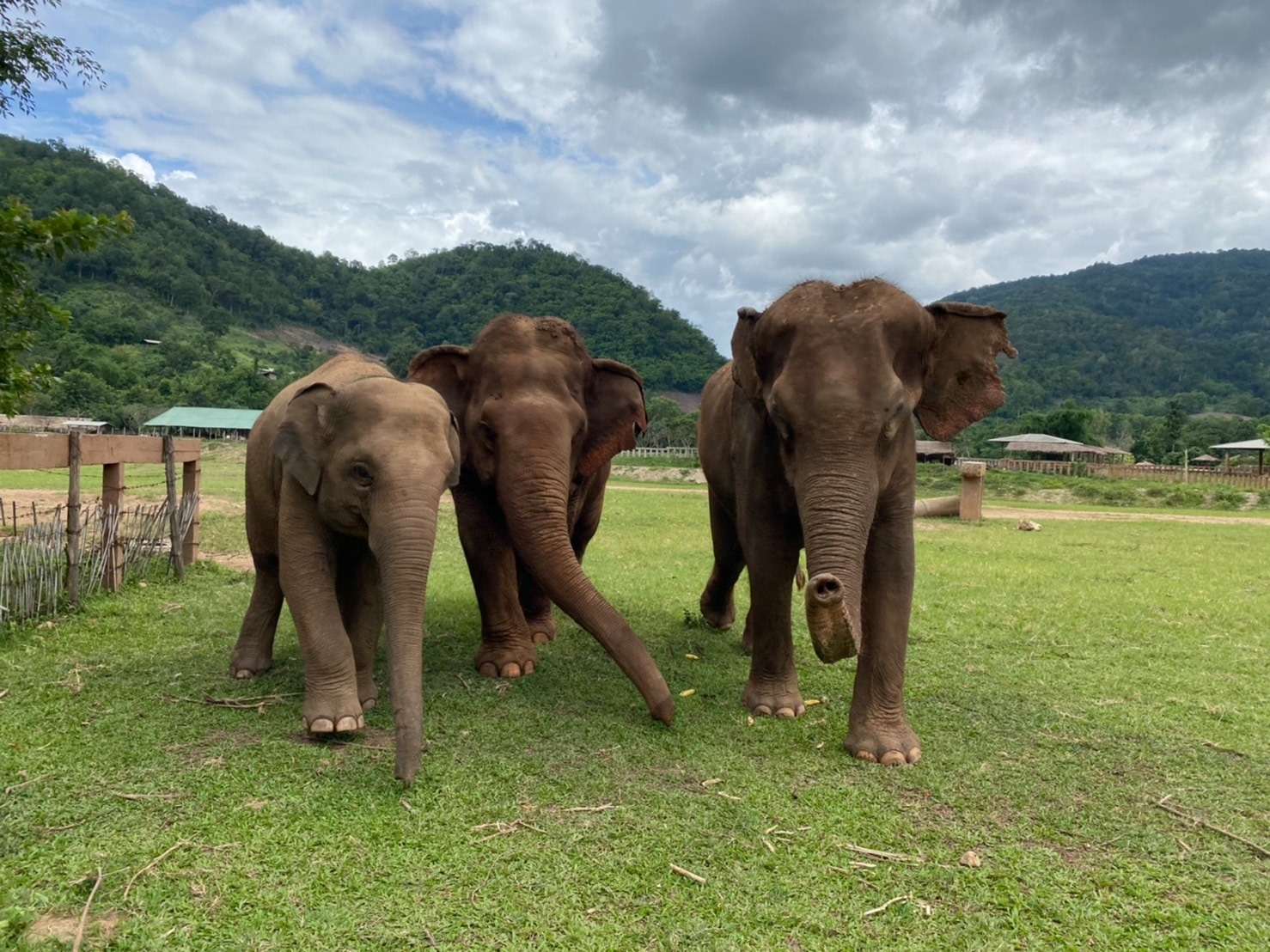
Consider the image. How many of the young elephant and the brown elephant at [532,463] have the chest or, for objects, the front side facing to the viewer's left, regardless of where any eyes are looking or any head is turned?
0

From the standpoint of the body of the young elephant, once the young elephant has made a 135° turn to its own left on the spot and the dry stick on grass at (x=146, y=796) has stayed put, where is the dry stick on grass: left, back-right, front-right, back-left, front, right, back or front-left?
back-left

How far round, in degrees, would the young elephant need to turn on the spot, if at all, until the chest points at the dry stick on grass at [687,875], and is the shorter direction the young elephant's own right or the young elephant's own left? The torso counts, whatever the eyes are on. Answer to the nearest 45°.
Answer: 0° — it already faces it

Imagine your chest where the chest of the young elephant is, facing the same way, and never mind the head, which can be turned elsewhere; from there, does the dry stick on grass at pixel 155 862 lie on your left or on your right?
on your right

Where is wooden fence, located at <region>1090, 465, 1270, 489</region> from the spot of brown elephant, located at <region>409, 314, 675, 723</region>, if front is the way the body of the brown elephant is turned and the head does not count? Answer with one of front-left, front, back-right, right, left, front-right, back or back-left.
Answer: back-left

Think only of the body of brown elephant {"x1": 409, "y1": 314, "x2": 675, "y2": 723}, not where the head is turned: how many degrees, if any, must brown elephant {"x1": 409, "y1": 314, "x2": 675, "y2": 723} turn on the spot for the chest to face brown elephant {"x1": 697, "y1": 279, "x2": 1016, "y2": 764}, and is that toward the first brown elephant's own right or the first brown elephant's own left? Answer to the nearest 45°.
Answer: approximately 45° to the first brown elephant's own left

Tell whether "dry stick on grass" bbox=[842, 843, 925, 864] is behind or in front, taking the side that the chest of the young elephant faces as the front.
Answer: in front

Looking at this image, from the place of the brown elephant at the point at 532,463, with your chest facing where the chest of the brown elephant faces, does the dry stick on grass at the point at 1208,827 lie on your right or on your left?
on your left

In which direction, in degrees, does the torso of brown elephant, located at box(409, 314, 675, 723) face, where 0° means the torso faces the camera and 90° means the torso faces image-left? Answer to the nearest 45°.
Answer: approximately 0°

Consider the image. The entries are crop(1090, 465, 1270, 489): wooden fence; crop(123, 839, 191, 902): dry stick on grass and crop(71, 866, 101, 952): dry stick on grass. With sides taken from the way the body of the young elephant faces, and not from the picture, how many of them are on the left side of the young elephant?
1

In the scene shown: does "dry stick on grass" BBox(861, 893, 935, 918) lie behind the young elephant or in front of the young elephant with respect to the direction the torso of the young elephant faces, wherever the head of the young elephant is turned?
in front
